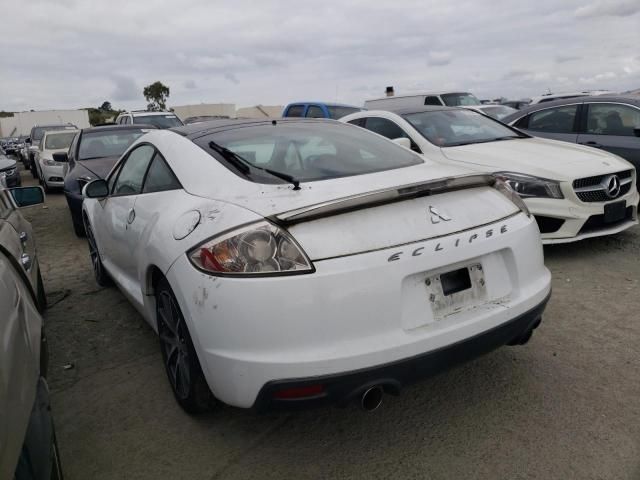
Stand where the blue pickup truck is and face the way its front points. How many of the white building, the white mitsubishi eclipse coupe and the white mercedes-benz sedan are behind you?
1

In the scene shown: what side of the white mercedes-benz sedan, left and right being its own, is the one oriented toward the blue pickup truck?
back

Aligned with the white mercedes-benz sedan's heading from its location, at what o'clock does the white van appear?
The white van is roughly at 7 o'clock from the white mercedes-benz sedan.

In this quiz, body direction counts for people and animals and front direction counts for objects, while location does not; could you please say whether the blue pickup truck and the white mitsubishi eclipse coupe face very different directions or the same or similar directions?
very different directions

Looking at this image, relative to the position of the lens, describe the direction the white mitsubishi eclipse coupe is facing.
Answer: facing away from the viewer and to the left of the viewer

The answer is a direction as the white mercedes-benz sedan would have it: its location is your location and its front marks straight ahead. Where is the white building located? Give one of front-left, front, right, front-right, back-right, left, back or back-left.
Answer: back

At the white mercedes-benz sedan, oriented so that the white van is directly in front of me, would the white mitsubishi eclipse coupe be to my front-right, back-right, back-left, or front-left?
back-left

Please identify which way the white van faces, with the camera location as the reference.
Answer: facing the viewer and to the right of the viewer

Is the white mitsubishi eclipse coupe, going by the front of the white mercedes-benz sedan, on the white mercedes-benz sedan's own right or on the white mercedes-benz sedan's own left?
on the white mercedes-benz sedan's own right

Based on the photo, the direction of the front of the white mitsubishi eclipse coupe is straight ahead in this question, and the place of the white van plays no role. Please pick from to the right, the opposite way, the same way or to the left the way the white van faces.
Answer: the opposite way

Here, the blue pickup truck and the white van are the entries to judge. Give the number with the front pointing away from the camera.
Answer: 0

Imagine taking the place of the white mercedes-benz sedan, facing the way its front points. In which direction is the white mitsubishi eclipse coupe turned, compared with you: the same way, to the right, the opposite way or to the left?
the opposite way

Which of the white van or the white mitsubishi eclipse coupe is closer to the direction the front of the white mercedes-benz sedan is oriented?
the white mitsubishi eclipse coupe

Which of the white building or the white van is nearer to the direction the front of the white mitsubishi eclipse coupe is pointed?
the white building

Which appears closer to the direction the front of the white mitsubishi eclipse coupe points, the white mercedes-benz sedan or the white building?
the white building
